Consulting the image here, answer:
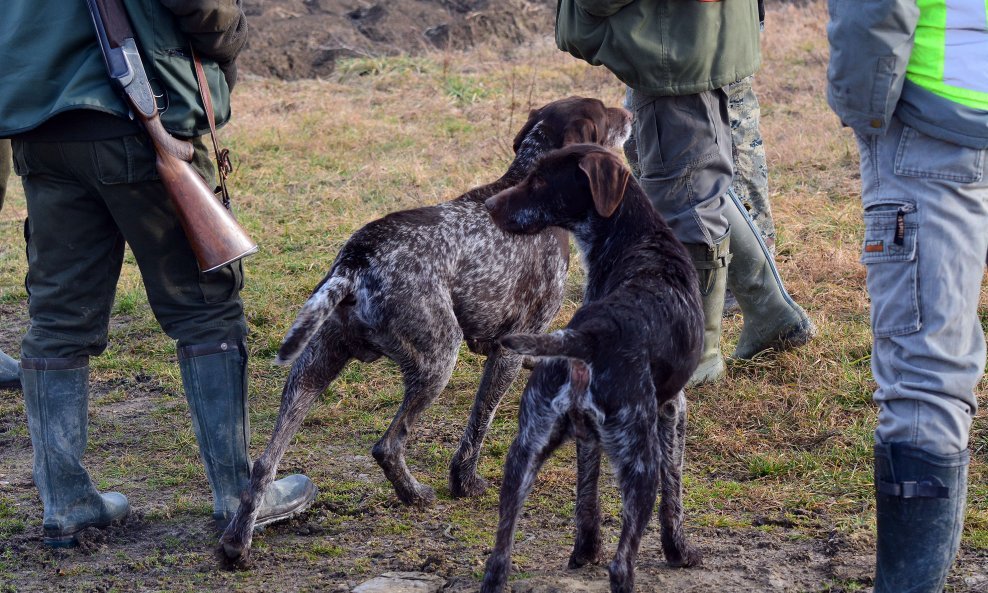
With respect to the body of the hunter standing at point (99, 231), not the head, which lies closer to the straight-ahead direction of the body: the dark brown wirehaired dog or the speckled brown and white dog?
the speckled brown and white dog

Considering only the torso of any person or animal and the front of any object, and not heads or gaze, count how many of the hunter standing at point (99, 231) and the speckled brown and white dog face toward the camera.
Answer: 0

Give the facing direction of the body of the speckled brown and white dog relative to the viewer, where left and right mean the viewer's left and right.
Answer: facing away from the viewer and to the right of the viewer

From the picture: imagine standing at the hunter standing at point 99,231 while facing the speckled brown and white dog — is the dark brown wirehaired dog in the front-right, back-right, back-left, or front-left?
front-right

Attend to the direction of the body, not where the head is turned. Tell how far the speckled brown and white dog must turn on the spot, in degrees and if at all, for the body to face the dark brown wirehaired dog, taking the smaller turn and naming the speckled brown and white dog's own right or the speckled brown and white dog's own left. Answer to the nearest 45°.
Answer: approximately 90° to the speckled brown and white dog's own right

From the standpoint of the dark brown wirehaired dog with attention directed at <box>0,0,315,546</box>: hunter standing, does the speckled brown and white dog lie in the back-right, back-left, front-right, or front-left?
front-right

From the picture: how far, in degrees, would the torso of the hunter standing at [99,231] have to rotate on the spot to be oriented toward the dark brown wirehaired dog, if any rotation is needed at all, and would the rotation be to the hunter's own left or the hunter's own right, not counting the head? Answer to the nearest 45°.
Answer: approximately 90° to the hunter's own right

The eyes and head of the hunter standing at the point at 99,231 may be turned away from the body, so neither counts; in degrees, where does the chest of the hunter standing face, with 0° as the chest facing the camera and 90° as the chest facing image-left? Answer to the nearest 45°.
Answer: approximately 225°

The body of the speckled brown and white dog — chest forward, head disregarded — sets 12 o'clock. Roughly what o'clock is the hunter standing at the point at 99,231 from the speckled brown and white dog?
The hunter standing is roughly at 7 o'clock from the speckled brown and white dog.

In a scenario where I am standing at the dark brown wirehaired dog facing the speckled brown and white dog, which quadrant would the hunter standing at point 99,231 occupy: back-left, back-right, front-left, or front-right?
front-left

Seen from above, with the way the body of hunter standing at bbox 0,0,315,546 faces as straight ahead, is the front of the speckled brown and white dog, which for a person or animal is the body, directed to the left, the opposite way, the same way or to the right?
the same way

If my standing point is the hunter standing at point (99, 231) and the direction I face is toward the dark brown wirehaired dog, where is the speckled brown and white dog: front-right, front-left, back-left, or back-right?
front-left
